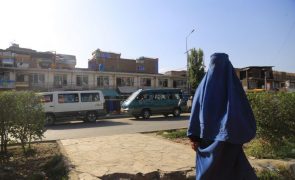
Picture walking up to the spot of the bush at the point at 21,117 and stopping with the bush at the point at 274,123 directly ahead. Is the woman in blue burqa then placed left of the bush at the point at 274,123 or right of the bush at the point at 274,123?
right

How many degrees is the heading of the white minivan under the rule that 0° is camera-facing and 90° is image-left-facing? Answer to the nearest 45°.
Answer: approximately 90°

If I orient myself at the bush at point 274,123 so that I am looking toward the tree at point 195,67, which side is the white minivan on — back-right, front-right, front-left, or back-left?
front-left

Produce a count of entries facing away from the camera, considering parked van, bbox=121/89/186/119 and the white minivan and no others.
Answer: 0

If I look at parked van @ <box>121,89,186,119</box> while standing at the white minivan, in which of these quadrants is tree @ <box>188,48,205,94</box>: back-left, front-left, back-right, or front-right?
front-left

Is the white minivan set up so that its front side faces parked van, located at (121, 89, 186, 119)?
no

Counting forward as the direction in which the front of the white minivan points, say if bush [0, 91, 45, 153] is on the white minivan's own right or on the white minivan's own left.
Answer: on the white minivan's own left
